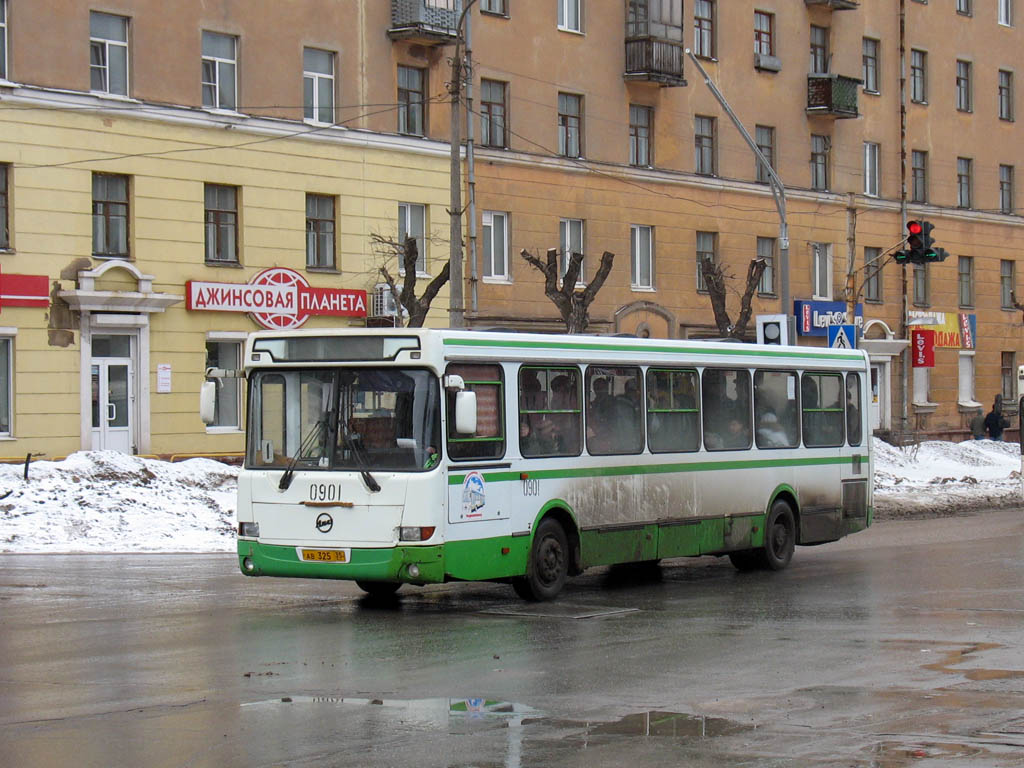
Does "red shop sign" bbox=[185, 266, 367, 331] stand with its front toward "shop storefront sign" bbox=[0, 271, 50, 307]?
no

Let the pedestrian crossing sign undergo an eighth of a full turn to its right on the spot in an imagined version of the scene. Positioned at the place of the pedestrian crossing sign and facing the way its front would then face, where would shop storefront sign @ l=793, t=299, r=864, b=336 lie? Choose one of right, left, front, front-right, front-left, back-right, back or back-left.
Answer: back-right

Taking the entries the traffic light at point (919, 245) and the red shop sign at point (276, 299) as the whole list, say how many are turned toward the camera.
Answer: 2

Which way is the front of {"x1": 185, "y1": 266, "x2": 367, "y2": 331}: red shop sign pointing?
toward the camera

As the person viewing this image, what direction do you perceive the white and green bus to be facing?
facing the viewer and to the left of the viewer

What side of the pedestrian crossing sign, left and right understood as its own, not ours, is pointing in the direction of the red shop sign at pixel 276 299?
right

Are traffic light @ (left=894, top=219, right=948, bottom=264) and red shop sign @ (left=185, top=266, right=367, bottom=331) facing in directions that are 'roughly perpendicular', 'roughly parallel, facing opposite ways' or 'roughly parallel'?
roughly parallel

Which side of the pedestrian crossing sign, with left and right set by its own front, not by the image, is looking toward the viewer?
front

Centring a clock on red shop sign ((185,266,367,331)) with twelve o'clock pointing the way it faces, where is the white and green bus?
The white and green bus is roughly at 12 o'clock from the red shop sign.

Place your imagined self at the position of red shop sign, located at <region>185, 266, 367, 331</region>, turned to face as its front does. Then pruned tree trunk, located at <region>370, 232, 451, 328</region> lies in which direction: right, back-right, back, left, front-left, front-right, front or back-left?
left

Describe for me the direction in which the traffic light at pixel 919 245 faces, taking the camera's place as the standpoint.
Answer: facing the viewer

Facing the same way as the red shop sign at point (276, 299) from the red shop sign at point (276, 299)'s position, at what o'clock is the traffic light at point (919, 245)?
The traffic light is roughly at 10 o'clock from the red shop sign.

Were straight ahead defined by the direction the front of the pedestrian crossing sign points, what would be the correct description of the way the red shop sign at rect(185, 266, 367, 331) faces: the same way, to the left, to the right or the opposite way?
the same way

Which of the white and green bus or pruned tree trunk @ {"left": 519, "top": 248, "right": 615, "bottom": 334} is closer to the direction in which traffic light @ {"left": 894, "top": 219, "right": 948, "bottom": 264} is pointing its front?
the white and green bus

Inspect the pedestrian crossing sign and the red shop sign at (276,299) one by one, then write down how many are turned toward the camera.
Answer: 2
